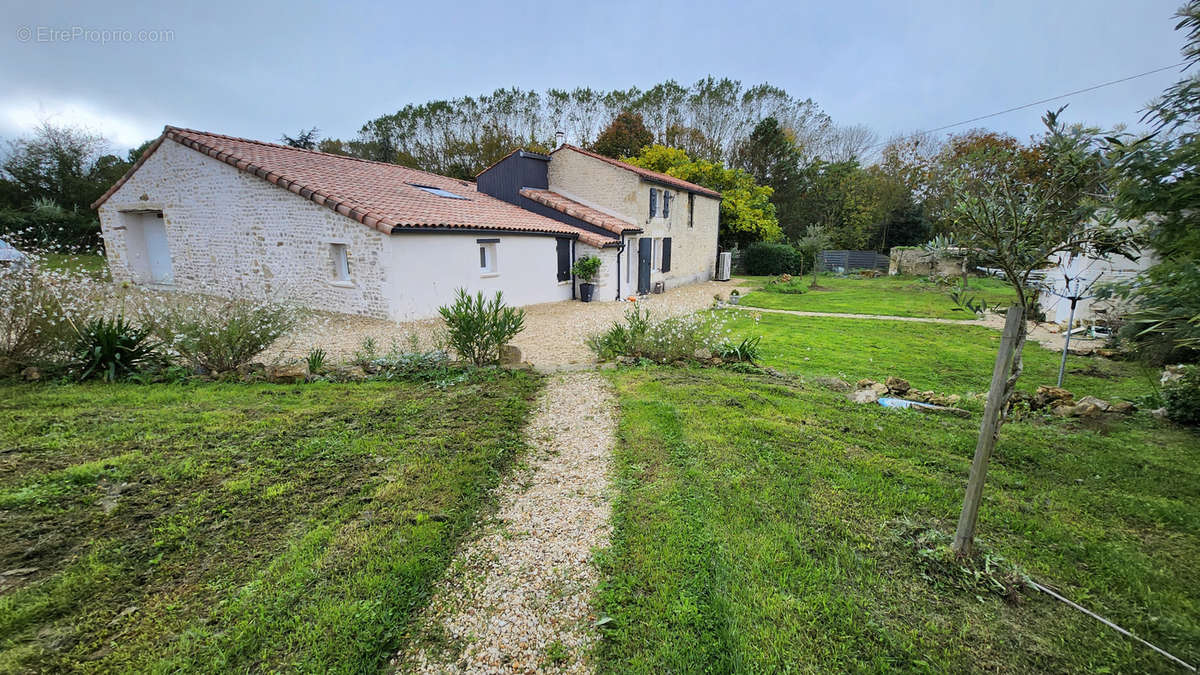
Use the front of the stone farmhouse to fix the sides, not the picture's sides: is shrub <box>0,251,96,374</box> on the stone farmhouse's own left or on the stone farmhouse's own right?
on the stone farmhouse's own right

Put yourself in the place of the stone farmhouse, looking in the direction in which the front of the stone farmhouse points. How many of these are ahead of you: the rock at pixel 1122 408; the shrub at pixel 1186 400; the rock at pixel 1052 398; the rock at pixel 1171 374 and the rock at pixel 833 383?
5

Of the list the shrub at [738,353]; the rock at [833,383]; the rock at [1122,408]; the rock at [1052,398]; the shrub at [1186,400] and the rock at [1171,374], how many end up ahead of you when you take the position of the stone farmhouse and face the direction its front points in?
6

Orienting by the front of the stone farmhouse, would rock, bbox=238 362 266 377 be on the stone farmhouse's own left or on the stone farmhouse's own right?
on the stone farmhouse's own right

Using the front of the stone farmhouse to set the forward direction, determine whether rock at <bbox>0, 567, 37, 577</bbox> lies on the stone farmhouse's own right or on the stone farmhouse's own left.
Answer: on the stone farmhouse's own right

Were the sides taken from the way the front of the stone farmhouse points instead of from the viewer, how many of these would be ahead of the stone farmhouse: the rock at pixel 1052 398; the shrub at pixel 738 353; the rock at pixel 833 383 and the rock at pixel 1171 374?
4

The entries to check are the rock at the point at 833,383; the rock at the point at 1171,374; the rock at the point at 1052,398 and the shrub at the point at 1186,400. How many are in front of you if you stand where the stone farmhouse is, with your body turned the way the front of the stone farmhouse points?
4

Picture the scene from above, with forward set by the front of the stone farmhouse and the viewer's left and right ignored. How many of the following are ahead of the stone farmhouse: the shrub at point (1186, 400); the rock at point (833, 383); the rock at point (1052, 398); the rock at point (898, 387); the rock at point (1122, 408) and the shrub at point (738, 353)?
6

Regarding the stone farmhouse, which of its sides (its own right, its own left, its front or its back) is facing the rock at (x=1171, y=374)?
front

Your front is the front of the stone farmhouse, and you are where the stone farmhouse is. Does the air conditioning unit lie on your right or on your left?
on your left

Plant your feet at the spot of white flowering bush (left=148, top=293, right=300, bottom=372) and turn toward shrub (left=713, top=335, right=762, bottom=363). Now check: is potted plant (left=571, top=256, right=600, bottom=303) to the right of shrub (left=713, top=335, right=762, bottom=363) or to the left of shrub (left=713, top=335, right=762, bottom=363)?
left

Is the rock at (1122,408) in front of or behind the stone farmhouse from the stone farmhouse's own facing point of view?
in front

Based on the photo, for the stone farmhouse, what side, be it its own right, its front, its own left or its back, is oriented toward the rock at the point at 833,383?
front

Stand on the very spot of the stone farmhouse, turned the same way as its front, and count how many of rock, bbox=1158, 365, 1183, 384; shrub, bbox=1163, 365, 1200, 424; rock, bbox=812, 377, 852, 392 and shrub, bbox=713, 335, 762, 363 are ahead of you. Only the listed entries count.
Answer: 4

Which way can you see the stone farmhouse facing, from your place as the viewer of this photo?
facing the viewer and to the right of the viewer

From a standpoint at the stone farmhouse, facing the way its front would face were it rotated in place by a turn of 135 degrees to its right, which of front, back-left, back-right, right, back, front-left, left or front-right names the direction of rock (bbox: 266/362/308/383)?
left
